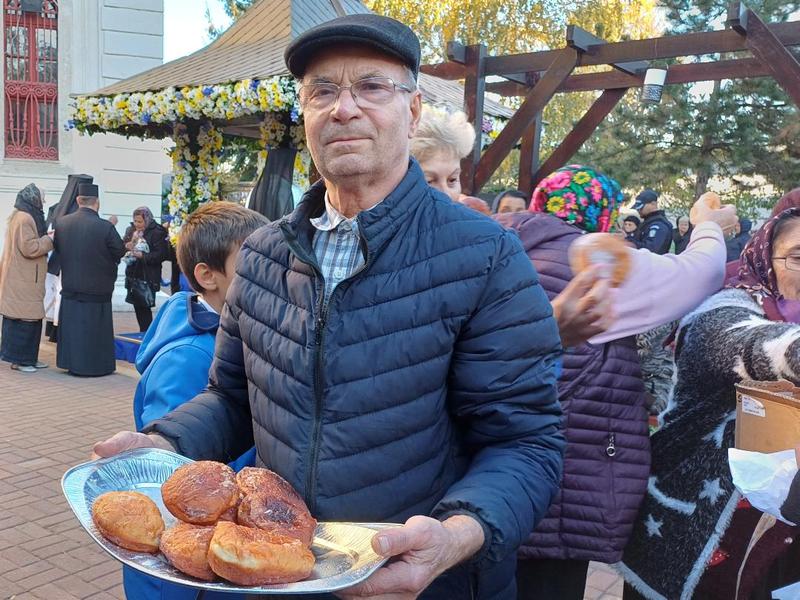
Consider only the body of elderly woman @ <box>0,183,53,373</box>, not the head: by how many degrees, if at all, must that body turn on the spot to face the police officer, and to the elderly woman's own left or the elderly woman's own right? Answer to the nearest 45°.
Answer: approximately 45° to the elderly woman's own right

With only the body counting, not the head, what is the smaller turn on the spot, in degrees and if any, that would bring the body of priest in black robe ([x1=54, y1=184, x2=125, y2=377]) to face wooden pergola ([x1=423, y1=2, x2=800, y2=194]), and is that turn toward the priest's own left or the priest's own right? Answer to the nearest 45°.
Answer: approximately 90° to the priest's own right

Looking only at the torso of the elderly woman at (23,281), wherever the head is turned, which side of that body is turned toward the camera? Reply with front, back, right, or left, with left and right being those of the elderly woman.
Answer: right

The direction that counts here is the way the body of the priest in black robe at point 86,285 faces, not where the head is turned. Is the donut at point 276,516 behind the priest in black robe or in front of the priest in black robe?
behind

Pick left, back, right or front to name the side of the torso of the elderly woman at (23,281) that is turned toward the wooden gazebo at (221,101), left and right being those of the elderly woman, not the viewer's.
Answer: front

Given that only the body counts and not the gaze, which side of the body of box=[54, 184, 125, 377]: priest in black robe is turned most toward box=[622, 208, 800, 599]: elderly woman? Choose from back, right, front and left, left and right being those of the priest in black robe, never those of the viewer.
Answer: back
